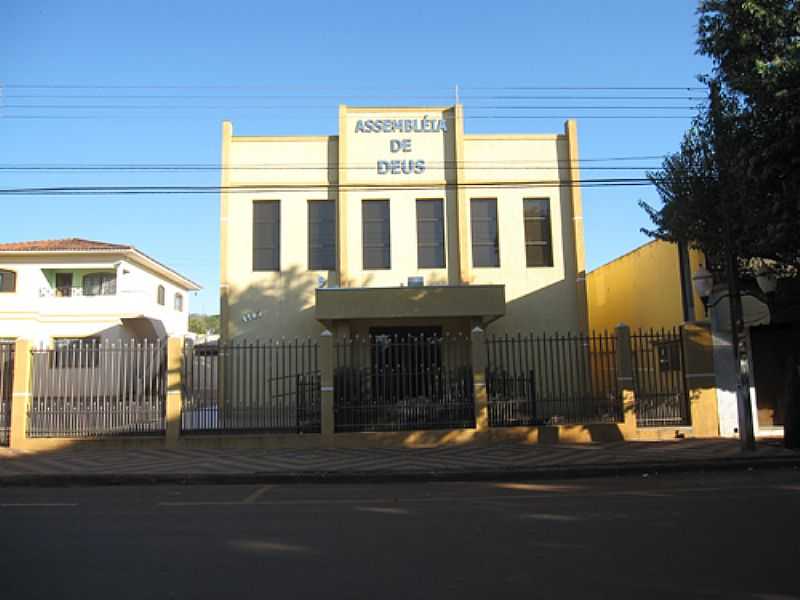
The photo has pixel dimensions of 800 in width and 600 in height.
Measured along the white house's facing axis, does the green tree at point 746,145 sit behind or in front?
in front

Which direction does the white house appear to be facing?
toward the camera

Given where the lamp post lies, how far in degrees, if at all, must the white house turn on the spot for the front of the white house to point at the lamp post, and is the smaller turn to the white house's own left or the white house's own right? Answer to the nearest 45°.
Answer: approximately 45° to the white house's own left

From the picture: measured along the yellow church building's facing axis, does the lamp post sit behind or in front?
in front

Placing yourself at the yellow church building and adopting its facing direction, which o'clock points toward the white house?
The white house is roughly at 4 o'clock from the yellow church building.

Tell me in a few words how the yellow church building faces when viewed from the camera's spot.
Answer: facing the viewer

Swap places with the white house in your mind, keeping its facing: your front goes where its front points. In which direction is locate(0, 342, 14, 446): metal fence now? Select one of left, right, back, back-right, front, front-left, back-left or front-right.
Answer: front

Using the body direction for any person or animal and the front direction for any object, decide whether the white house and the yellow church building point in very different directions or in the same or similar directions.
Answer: same or similar directions

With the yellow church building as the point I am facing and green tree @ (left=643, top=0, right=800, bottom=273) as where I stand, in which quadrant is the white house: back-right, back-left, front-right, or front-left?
front-left

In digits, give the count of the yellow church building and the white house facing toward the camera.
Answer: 2

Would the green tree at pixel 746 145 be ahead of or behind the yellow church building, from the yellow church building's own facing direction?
ahead
